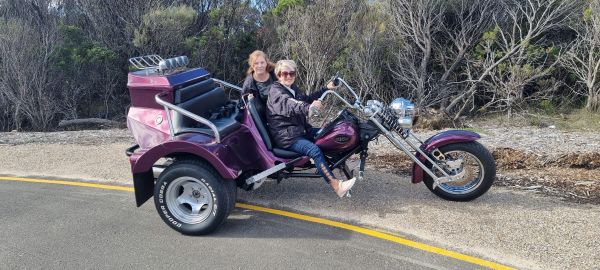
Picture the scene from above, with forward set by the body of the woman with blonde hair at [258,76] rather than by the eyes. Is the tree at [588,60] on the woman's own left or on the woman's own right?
on the woman's own left

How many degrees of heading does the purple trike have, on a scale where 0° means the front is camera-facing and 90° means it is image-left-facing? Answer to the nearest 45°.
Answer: approximately 270°

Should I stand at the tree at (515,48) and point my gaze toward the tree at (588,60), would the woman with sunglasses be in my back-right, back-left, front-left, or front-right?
back-right

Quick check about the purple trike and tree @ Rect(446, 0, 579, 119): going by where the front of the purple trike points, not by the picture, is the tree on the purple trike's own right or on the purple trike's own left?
on the purple trike's own left

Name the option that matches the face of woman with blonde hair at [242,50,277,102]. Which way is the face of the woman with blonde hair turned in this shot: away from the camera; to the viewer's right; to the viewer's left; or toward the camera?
toward the camera

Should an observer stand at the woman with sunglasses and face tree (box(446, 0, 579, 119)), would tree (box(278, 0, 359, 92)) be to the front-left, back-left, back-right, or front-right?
front-left

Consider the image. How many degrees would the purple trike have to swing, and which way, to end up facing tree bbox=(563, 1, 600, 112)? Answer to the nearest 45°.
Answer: approximately 45° to its left

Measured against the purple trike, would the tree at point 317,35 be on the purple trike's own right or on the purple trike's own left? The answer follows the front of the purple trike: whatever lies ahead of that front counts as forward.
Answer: on the purple trike's own left

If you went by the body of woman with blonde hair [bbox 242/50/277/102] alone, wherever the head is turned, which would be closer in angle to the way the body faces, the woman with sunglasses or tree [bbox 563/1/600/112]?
the woman with sunglasses
